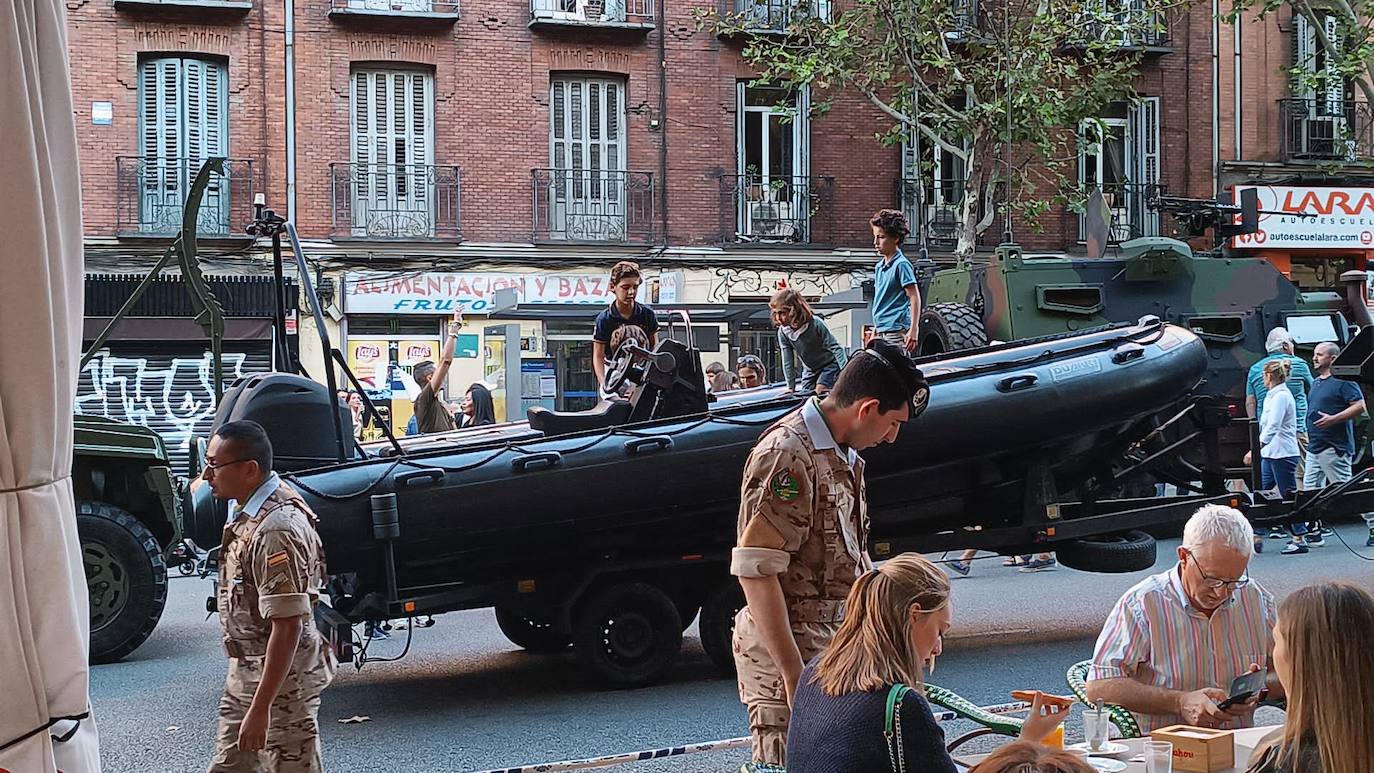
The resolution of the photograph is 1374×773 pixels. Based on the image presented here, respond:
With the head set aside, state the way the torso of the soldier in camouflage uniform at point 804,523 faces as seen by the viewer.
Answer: to the viewer's right

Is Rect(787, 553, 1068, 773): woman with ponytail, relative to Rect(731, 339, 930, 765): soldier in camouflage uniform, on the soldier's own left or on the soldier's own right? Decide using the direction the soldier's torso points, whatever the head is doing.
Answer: on the soldier's own right

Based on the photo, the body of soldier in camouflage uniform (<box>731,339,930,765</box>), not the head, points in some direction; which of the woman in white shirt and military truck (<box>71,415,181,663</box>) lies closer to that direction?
the woman in white shirt

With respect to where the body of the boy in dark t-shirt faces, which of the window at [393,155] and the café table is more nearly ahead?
the café table

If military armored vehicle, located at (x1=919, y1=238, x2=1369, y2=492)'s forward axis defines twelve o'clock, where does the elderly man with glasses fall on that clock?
The elderly man with glasses is roughly at 3 o'clock from the military armored vehicle.

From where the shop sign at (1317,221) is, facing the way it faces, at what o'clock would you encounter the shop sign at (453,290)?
the shop sign at (453,290) is roughly at 2 o'clock from the shop sign at (1317,221).
